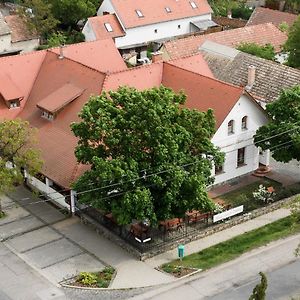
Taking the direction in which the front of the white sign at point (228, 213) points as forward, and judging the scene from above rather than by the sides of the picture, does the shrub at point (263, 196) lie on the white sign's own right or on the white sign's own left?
on the white sign's own left

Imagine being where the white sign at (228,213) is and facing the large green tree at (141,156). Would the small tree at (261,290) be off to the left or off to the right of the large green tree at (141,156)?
left

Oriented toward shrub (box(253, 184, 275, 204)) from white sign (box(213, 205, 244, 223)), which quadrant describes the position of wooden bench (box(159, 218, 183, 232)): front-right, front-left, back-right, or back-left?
back-left

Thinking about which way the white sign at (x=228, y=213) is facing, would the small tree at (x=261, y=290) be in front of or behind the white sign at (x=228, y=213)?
in front

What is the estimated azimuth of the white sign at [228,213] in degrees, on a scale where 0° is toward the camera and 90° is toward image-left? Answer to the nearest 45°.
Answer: approximately 315°

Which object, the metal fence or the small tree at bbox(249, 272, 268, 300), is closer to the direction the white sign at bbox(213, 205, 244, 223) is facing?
the small tree

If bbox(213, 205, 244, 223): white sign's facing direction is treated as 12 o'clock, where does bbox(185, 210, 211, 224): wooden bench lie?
The wooden bench is roughly at 4 o'clock from the white sign.

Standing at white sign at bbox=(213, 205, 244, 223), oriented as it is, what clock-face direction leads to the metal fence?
The metal fence is roughly at 4 o'clock from the white sign.

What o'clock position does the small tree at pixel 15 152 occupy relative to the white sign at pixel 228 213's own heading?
The small tree is roughly at 4 o'clock from the white sign.
